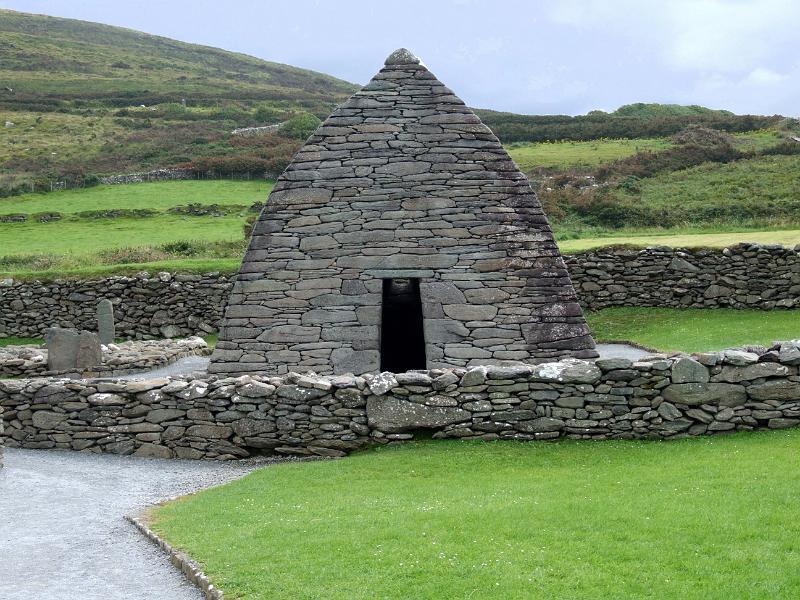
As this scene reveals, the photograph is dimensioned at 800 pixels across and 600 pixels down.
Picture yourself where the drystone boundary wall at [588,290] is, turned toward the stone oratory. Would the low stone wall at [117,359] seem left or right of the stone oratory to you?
right

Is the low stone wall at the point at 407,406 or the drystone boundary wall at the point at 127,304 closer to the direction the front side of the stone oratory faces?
the low stone wall

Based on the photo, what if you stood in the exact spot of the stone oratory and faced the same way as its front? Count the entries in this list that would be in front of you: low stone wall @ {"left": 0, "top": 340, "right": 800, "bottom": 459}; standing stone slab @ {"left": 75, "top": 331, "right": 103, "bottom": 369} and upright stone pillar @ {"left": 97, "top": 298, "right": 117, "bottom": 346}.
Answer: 1

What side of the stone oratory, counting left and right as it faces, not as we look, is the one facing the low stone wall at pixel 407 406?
front

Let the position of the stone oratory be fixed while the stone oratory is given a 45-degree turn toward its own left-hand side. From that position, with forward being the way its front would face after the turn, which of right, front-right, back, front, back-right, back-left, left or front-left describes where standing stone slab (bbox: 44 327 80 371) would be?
back

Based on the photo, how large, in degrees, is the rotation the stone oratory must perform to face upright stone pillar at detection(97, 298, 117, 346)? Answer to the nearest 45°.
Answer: approximately 135° to its right

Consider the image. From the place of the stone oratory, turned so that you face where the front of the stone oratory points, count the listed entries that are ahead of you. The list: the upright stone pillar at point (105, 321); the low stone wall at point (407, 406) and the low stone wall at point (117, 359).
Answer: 1

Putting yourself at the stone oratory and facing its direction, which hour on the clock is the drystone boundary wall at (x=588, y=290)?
The drystone boundary wall is roughly at 7 o'clock from the stone oratory.

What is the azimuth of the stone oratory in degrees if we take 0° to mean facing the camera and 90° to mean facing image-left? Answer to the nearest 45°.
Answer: approximately 0°

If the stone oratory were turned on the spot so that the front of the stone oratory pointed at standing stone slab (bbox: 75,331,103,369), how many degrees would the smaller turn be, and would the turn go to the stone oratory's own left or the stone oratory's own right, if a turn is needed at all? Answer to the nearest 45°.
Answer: approximately 135° to the stone oratory's own right
